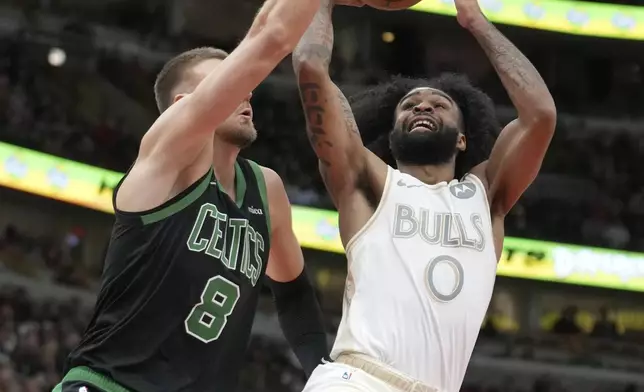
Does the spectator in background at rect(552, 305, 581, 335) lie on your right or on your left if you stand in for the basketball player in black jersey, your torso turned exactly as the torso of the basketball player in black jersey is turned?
on your left

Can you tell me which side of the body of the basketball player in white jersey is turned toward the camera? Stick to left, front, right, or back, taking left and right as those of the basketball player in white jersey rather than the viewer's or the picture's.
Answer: front

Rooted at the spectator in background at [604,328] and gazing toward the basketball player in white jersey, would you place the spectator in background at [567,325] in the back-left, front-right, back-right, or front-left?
front-right

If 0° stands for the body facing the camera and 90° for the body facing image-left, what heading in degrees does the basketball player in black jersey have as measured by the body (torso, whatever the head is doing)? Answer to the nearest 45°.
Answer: approximately 315°

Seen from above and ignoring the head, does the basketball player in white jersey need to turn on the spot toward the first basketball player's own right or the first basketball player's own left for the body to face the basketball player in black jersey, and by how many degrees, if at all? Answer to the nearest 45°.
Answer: approximately 45° to the first basketball player's own right

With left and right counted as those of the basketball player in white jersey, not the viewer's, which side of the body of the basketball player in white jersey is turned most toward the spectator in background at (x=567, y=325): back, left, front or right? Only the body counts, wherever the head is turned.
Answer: back

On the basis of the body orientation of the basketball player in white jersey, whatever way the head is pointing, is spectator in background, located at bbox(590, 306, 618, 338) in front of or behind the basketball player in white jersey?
behind

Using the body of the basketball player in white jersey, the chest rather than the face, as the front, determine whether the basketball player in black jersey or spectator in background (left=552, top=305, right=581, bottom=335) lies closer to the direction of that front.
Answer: the basketball player in black jersey
